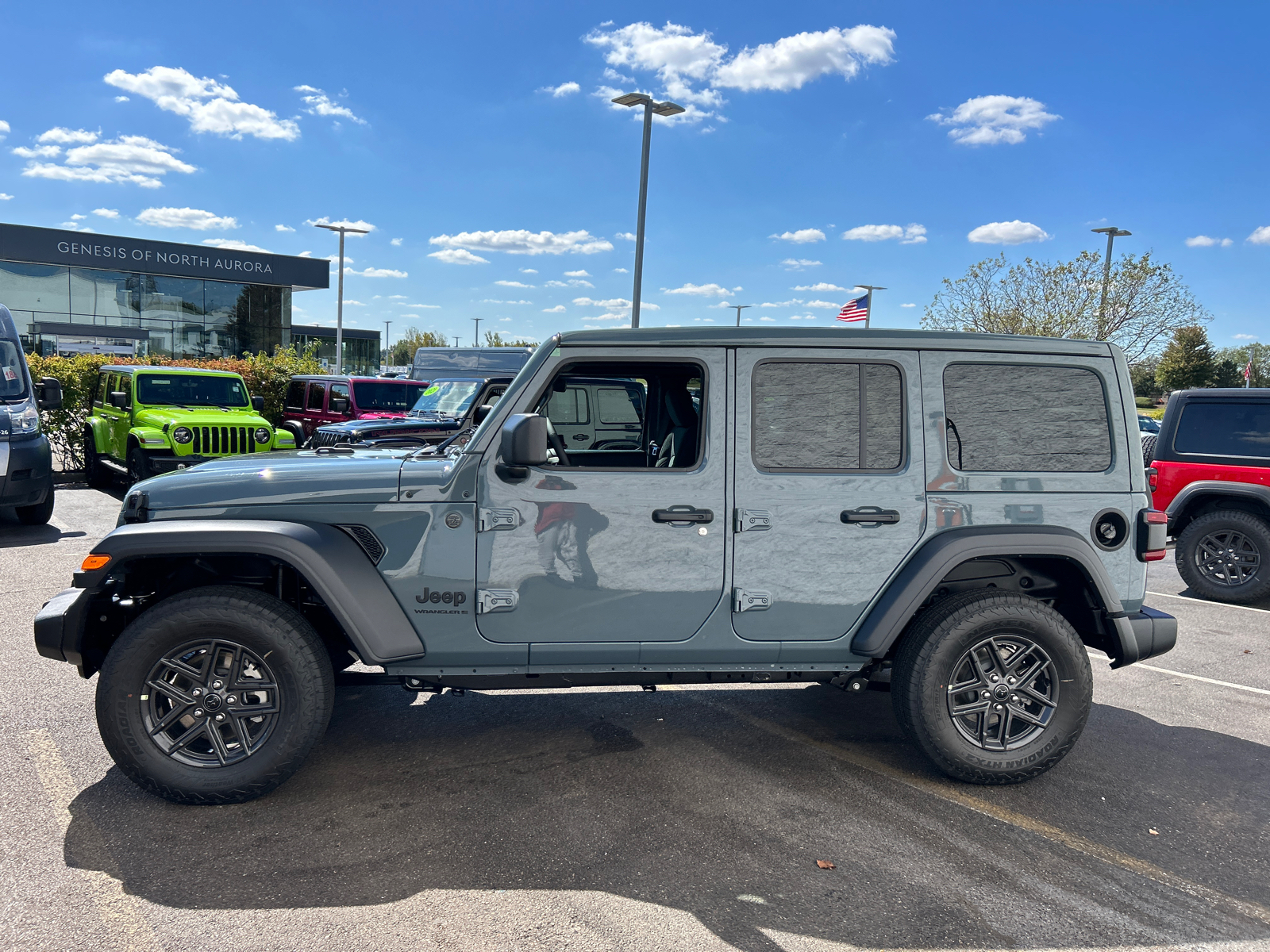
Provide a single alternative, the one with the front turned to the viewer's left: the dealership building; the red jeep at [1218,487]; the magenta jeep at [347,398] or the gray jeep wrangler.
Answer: the gray jeep wrangler

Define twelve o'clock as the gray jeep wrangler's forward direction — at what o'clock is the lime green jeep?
The lime green jeep is roughly at 2 o'clock from the gray jeep wrangler.

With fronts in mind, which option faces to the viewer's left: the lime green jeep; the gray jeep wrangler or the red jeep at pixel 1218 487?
the gray jeep wrangler

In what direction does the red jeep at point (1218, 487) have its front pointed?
to the viewer's right

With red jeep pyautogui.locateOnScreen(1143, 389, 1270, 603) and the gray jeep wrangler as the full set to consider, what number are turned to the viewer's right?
1

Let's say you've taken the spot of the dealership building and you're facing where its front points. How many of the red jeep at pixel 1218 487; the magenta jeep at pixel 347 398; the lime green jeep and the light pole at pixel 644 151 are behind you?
0

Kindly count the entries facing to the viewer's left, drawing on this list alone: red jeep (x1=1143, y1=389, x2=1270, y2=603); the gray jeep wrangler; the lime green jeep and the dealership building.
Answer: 1

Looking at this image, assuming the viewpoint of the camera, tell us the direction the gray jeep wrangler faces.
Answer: facing to the left of the viewer

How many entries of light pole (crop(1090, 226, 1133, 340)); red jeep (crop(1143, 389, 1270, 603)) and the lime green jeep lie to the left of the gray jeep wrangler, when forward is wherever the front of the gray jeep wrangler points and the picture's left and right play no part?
0

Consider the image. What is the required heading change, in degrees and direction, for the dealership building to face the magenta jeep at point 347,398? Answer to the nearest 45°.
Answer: approximately 45° to its right

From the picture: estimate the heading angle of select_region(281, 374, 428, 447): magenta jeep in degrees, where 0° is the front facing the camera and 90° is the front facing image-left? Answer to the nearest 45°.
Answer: approximately 315°

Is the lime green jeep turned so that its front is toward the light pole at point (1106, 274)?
no

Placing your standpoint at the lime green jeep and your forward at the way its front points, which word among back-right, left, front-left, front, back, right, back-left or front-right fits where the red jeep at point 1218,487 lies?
front
